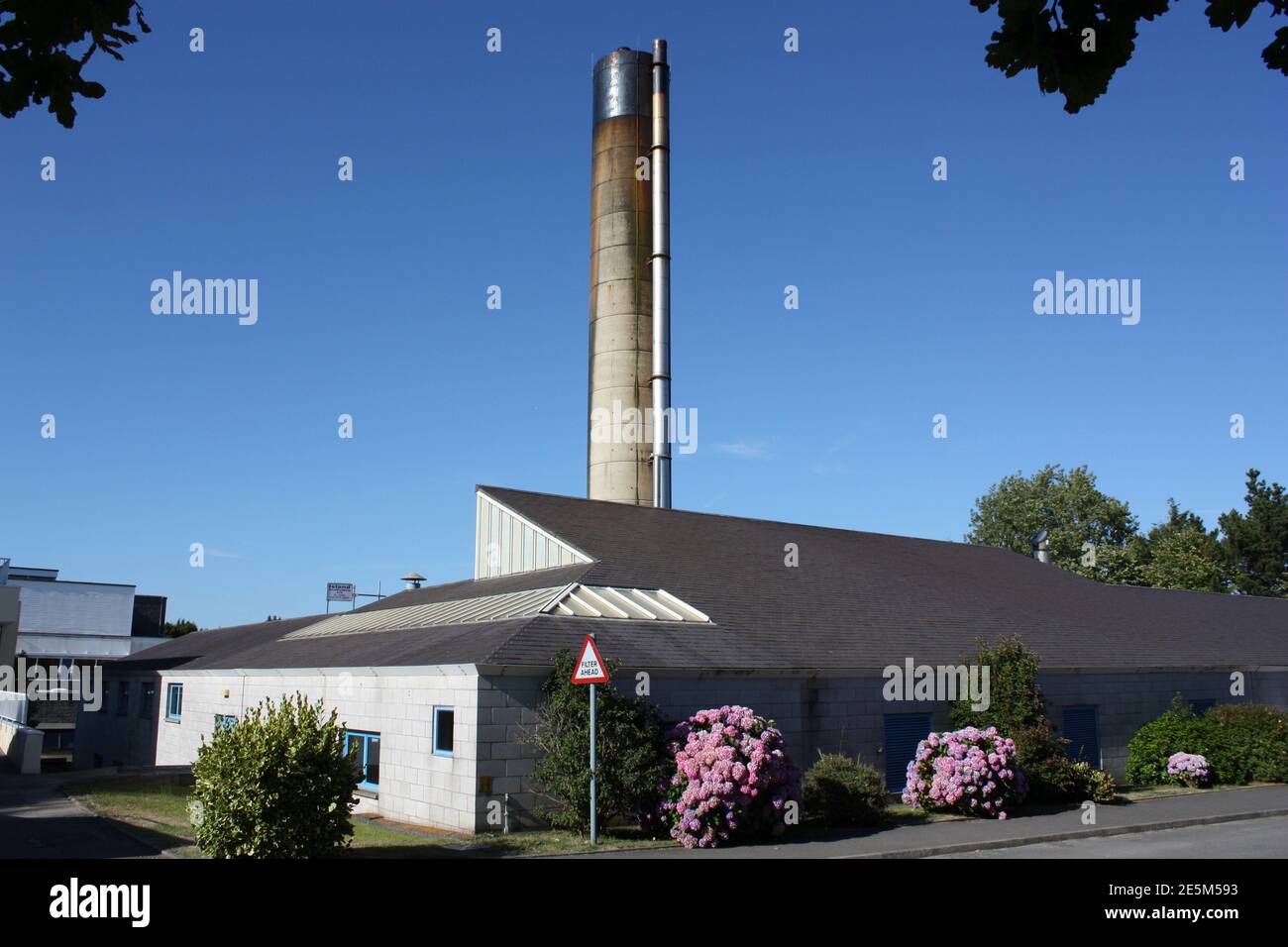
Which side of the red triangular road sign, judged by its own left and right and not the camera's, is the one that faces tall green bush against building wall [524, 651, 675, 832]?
back

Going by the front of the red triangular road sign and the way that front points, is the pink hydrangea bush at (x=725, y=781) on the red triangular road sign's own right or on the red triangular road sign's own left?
on the red triangular road sign's own left

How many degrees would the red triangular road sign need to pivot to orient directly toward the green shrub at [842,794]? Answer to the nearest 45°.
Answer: approximately 135° to its left

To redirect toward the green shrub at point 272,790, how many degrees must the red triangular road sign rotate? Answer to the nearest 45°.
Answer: approximately 45° to its right

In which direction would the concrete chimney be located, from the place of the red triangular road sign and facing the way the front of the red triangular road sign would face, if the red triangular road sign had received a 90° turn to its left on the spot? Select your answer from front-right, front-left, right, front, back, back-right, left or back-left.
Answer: left

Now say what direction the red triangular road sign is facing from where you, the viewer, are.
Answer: facing the viewer

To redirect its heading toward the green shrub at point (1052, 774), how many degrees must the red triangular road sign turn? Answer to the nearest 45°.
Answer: approximately 135° to its left

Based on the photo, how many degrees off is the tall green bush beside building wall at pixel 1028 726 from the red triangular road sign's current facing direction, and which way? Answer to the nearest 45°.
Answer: approximately 135° to its left

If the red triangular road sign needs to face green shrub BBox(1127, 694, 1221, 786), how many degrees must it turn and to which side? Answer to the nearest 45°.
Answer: approximately 135° to its left

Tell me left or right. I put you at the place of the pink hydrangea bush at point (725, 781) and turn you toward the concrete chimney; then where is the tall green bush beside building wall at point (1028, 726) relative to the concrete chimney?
right
